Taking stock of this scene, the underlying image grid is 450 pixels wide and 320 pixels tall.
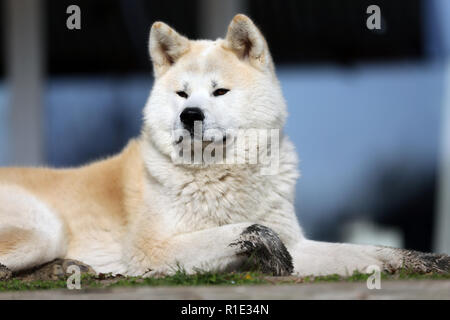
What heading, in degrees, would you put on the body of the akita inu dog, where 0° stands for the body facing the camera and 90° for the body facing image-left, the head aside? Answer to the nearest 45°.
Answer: approximately 270°
